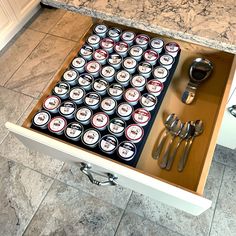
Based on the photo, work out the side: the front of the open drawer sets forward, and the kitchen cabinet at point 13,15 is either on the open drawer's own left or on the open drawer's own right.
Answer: on the open drawer's own right

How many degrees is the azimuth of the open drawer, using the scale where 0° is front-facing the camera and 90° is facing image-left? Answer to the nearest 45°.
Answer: approximately 45°
